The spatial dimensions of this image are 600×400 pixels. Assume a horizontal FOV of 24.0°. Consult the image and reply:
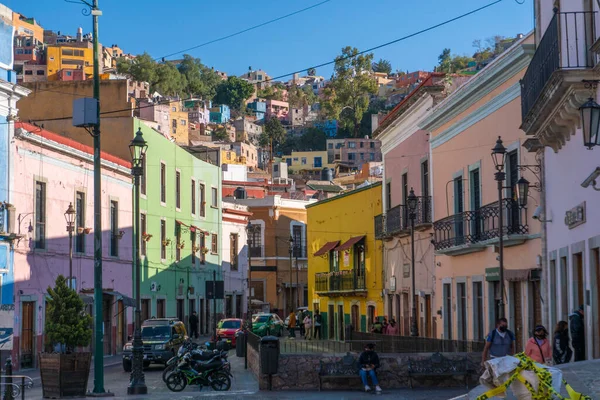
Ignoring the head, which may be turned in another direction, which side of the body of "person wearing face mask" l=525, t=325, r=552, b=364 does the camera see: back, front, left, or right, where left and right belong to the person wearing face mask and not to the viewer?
front

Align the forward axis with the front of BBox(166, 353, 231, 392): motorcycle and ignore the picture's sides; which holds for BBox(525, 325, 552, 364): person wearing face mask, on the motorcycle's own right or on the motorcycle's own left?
on the motorcycle's own left

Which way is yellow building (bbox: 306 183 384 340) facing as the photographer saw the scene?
facing the viewer and to the left of the viewer

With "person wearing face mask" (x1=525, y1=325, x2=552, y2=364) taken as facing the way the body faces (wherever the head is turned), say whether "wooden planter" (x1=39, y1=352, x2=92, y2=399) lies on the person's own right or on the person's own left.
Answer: on the person's own right

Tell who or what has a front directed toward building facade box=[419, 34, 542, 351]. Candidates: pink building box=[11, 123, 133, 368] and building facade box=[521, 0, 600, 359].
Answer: the pink building

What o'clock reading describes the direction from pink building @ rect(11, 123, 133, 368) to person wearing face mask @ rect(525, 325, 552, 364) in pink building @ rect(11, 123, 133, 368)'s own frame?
The person wearing face mask is roughly at 1 o'clock from the pink building.

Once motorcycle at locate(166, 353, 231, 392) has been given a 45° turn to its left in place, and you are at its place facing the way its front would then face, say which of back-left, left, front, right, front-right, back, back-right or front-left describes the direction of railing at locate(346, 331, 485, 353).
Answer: back-left

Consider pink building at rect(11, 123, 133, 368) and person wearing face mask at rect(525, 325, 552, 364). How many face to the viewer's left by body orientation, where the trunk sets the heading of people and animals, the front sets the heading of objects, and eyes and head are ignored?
0

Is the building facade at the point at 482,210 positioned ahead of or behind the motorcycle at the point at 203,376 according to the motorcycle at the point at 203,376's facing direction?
behind

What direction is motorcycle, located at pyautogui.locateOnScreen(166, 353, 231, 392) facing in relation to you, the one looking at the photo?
facing to the left of the viewer

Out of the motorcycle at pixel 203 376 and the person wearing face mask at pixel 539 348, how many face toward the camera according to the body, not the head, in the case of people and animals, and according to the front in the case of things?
1

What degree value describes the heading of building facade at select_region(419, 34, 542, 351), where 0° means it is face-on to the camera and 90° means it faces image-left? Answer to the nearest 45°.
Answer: approximately 45°
